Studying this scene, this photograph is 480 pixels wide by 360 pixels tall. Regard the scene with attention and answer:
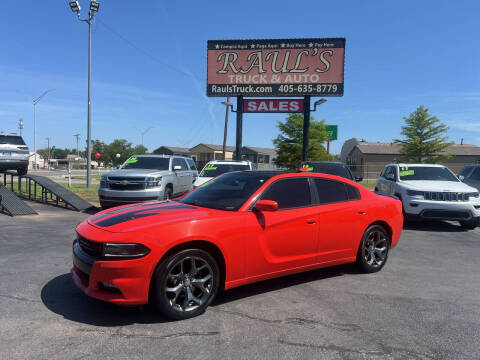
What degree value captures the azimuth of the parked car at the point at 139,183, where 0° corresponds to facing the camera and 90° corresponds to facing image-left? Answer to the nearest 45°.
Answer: approximately 45°

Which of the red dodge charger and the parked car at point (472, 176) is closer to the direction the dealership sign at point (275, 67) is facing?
the red dodge charger

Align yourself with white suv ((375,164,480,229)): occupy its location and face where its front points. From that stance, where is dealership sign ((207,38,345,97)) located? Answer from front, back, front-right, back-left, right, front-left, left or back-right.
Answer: back

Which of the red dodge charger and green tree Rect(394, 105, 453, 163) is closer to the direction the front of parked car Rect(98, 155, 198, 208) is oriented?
the red dodge charger

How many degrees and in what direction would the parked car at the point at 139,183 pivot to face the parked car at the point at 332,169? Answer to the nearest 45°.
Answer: approximately 135° to its left

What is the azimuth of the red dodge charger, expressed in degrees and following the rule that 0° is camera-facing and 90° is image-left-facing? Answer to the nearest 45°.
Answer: approximately 45°

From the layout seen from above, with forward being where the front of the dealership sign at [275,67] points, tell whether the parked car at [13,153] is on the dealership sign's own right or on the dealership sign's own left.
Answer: on the dealership sign's own right

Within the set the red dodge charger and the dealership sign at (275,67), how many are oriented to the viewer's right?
0

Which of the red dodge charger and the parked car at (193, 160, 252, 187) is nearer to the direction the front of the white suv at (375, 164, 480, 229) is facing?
the red dodge charger

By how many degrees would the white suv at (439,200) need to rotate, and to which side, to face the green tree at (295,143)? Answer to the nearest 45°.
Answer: approximately 180°

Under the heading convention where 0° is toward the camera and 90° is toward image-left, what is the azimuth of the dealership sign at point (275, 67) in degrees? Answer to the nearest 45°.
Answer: approximately 0°

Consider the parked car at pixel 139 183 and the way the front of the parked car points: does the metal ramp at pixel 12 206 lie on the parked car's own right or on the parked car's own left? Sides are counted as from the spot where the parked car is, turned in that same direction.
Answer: on the parked car's own right

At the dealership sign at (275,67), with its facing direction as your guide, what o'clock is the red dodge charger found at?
The red dodge charger is roughly at 12 o'clock from the dealership sign.

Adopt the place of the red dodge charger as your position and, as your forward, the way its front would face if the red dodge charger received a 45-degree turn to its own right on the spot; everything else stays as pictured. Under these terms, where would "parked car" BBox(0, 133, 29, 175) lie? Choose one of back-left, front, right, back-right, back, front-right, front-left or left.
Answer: front-right

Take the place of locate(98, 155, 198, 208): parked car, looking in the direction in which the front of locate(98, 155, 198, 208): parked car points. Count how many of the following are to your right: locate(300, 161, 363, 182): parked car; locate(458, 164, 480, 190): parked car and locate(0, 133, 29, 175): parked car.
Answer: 1

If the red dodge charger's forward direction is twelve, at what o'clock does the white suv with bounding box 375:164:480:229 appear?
The white suv is roughly at 6 o'clock from the red dodge charger.
